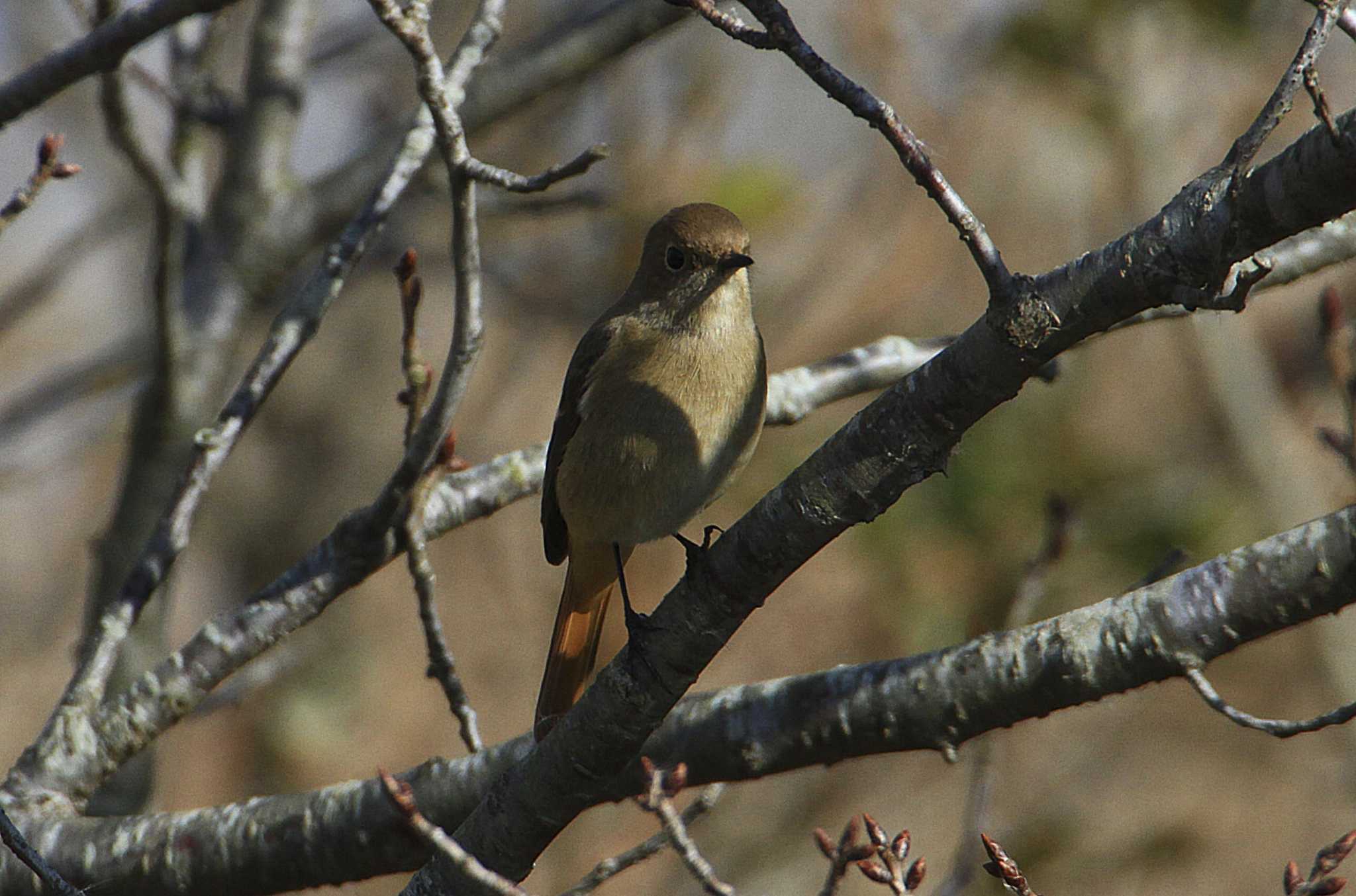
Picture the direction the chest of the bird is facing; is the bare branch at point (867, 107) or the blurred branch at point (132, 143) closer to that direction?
the bare branch

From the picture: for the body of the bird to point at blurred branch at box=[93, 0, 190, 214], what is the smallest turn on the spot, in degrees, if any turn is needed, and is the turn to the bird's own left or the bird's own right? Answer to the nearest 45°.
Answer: approximately 135° to the bird's own right

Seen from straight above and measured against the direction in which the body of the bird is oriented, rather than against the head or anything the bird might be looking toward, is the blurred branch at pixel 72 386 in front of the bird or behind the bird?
behind

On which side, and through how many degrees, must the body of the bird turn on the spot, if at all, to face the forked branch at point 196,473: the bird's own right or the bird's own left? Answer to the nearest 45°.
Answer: approximately 135° to the bird's own right

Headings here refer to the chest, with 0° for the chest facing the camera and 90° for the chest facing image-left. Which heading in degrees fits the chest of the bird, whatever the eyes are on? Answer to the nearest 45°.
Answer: approximately 315°
